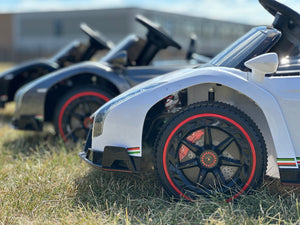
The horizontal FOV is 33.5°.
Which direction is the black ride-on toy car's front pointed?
to the viewer's left

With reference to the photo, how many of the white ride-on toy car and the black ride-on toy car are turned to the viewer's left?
2

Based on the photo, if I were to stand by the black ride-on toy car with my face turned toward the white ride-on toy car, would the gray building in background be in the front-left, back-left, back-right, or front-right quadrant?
back-left

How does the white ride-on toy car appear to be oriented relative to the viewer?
to the viewer's left

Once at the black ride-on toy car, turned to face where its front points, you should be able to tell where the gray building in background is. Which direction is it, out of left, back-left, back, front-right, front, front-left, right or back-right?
right

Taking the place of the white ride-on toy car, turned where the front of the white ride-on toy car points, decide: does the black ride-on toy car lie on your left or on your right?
on your right

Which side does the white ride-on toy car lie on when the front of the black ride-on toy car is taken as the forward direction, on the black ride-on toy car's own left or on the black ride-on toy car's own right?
on the black ride-on toy car's own left

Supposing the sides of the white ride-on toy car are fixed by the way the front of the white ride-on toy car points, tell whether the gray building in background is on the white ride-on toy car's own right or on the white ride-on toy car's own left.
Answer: on the white ride-on toy car's own right
